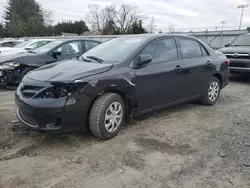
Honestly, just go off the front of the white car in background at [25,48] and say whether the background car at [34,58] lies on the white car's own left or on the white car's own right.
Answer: on the white car's own left

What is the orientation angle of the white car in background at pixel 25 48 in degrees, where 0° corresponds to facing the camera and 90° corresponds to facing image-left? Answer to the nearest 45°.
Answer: approximately 45°

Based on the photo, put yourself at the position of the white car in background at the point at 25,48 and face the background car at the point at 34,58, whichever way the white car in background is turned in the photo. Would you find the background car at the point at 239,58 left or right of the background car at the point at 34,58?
left

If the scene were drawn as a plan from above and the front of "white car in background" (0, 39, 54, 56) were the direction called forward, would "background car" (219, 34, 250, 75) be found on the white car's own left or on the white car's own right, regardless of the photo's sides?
on the white car's own left

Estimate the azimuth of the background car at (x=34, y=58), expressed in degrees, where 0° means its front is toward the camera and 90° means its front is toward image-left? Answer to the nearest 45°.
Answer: approximately 45°

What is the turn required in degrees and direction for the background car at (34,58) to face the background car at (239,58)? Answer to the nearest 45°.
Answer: approximately 135° to its left

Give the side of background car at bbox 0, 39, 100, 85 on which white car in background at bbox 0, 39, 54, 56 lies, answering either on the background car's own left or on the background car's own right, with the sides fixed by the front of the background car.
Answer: on the background car's own right
